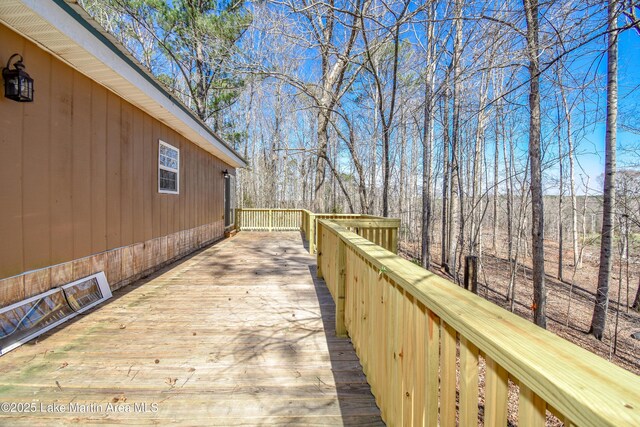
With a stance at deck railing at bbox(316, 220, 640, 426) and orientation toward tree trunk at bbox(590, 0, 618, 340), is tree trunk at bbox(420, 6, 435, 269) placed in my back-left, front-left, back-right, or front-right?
front-left

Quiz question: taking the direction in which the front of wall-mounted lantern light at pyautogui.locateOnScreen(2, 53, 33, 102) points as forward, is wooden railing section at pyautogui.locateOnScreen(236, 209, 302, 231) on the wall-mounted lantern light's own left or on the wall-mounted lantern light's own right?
on the wall-mounted lantern light's own left

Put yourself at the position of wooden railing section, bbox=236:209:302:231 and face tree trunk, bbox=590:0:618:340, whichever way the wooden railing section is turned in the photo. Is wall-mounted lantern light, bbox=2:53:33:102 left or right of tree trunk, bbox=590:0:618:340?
right

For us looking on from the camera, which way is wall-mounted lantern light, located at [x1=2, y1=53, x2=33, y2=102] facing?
facing the viewer and to the right of the viewer

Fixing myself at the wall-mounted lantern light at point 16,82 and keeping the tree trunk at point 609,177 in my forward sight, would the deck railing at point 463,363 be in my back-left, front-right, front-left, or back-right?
front-right

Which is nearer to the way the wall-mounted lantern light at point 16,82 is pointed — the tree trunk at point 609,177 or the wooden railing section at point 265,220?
the tree trunk

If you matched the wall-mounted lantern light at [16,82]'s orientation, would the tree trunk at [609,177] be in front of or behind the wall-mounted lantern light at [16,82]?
in front

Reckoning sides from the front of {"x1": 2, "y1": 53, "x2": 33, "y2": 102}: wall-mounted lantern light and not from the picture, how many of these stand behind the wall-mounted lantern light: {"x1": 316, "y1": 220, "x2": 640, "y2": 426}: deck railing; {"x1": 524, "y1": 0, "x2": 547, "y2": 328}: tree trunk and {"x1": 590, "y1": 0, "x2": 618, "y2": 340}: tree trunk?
0

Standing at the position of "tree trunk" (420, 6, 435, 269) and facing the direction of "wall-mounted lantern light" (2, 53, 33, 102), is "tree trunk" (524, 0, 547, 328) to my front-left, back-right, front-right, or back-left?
front-left
